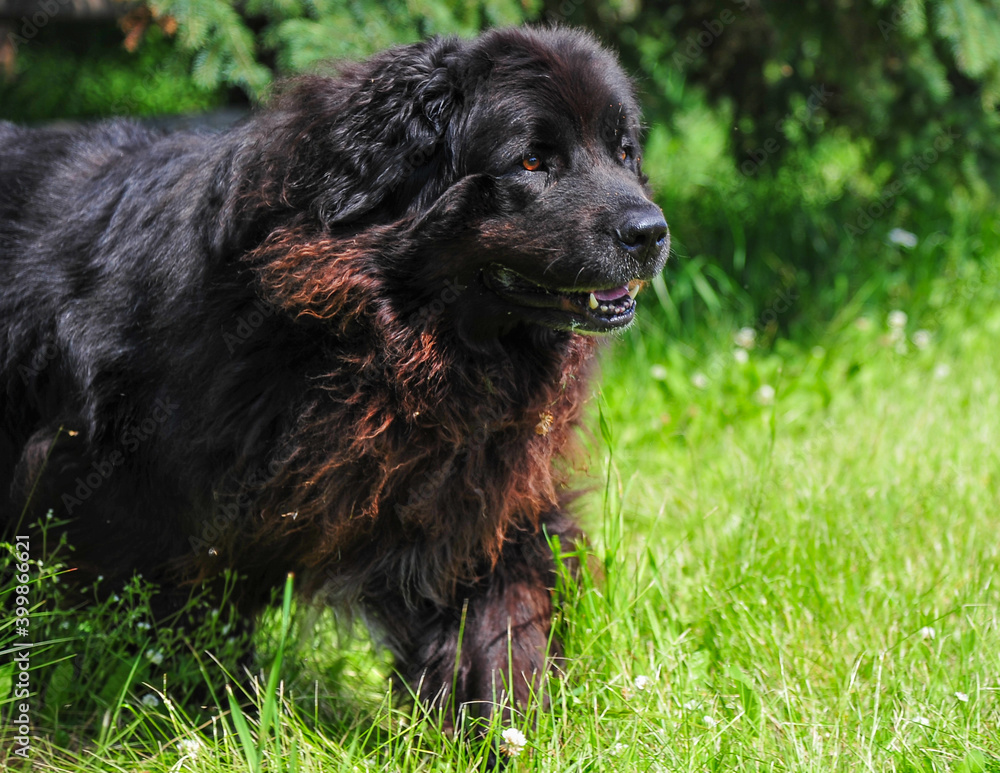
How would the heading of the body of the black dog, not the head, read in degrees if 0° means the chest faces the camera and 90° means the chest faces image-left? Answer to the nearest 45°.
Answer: approximately 315°

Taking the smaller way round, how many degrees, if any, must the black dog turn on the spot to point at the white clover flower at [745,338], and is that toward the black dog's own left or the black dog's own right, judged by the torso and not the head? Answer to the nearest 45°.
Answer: approximately 90° to the black dog's own left

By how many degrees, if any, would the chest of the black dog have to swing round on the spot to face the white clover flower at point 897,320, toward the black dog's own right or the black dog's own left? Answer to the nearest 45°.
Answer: approximately 90° to the black dog's own left

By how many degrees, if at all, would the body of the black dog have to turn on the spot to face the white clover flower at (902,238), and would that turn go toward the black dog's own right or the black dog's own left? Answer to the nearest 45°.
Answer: approximately 90° to the black dog's own left

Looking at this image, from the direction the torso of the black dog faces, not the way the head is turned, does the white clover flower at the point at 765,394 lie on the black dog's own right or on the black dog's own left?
on the black dog's own left

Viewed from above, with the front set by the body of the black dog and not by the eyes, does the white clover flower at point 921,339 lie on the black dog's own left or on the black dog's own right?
on the black dog's own left
